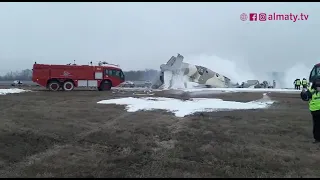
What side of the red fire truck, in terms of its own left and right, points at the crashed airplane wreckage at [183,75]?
front

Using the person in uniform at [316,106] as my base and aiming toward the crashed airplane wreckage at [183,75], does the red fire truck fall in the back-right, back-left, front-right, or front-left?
front-left

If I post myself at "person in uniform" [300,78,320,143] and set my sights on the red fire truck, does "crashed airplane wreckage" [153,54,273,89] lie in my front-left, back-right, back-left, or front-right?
front-right

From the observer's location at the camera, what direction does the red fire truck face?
facing to the right of the viewer

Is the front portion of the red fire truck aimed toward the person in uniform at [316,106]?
no

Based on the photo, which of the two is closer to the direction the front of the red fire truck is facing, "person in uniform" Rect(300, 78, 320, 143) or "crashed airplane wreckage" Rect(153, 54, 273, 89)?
the crashed airplane wreckage
